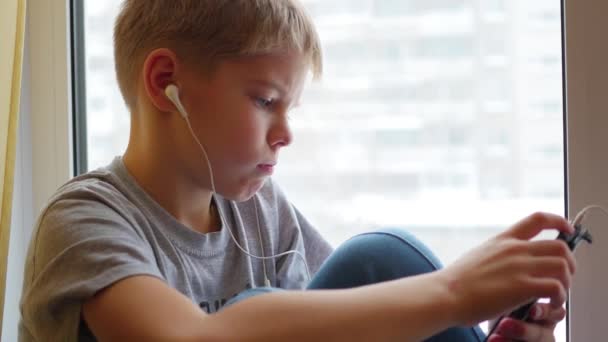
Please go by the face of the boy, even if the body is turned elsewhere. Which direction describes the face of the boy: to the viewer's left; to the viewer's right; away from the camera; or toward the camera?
to the viewer's right
